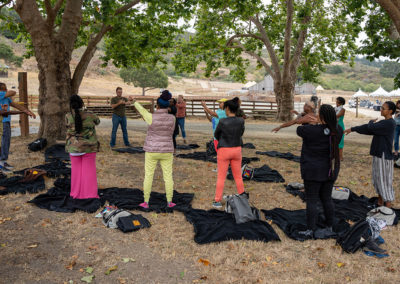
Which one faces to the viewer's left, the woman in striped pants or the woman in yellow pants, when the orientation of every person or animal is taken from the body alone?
the woman in striped pants

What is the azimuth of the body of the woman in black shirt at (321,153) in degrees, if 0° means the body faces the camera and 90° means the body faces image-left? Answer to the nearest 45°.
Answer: approximately 135°

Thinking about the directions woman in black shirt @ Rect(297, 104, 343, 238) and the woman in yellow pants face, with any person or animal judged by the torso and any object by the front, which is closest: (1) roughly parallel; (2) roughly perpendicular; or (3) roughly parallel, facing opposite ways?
roughly parallel

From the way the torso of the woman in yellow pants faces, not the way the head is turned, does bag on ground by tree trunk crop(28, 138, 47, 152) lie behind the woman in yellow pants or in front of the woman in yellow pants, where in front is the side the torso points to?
in front

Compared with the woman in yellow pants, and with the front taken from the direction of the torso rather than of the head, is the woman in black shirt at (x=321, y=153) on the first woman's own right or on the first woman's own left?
on the first woman's own right

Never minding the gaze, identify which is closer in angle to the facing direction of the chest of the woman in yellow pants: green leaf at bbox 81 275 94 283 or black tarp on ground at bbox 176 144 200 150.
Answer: the black tarp on ground

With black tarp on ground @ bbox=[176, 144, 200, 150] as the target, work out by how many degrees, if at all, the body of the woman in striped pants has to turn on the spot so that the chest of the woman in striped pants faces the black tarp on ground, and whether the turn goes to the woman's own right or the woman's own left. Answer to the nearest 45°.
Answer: approximately 45° to the woman's own right

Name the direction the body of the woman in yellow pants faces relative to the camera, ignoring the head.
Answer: away from the camera

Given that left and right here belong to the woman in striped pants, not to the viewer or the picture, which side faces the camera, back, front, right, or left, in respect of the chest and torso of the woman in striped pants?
left

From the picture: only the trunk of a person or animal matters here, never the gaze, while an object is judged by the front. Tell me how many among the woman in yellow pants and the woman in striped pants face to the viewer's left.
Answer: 1
